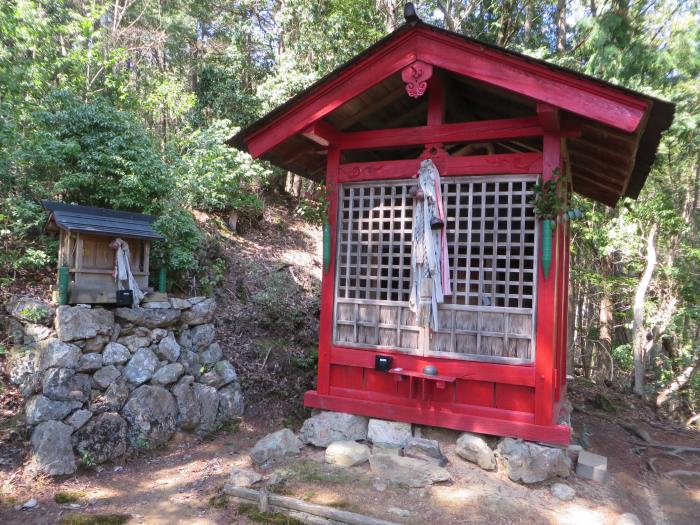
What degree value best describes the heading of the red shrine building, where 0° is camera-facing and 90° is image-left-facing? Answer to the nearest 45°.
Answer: approximately 0°

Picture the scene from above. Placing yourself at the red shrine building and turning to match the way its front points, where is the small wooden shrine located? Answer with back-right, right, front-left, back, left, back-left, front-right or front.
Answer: right

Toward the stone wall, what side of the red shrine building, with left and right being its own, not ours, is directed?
right

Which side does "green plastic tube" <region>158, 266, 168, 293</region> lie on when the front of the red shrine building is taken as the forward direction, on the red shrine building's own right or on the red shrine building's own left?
on the red shrine building's own right

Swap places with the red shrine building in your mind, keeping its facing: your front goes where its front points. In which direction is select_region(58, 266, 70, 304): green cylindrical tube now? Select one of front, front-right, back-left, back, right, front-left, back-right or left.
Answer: right

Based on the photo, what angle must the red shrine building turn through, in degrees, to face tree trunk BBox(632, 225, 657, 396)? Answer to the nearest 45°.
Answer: approximately 135° to its left
